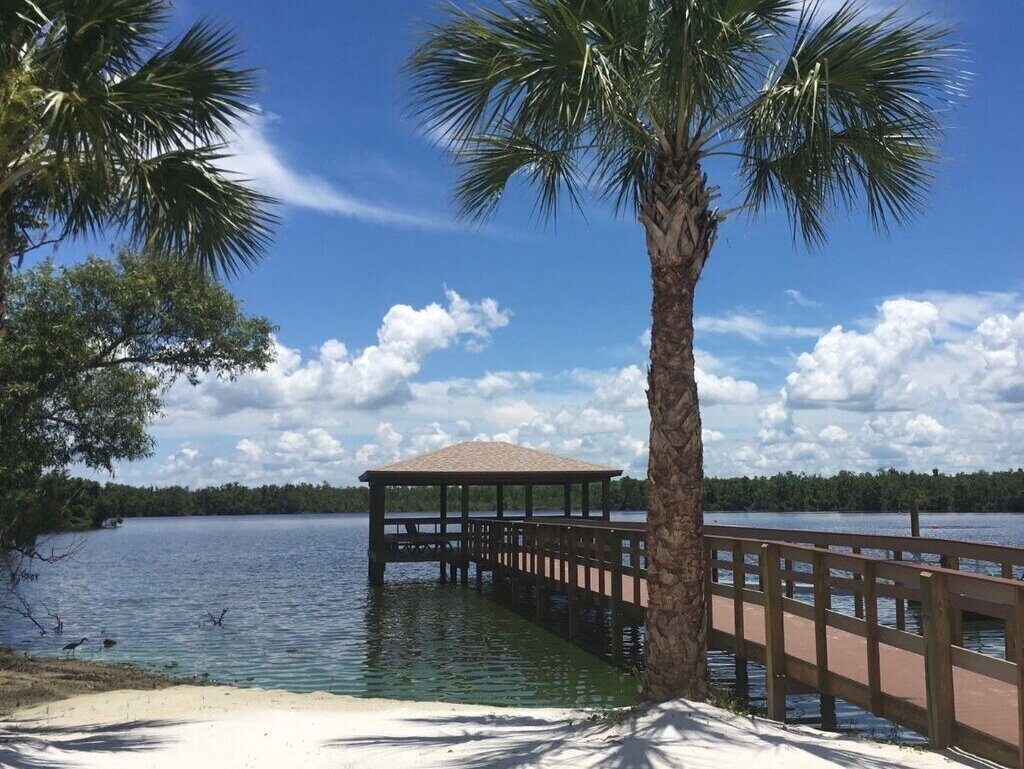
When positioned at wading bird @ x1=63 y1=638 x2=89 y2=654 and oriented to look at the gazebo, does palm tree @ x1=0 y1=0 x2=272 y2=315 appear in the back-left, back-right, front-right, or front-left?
back-right

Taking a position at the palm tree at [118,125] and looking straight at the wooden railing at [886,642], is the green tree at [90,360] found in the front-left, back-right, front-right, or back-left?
back-left

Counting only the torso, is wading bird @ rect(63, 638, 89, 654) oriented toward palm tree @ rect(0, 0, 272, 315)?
no

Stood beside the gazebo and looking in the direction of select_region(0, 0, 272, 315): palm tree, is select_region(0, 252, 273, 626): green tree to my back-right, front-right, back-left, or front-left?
front-right

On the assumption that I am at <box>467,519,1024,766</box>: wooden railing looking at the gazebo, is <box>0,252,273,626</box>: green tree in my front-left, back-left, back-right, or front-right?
front-left

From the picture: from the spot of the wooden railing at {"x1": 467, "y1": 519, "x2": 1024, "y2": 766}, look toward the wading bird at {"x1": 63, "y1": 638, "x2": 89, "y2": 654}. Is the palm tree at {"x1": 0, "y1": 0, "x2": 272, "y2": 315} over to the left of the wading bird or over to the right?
left

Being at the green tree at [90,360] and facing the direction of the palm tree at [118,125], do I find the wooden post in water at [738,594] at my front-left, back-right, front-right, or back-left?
front-left
